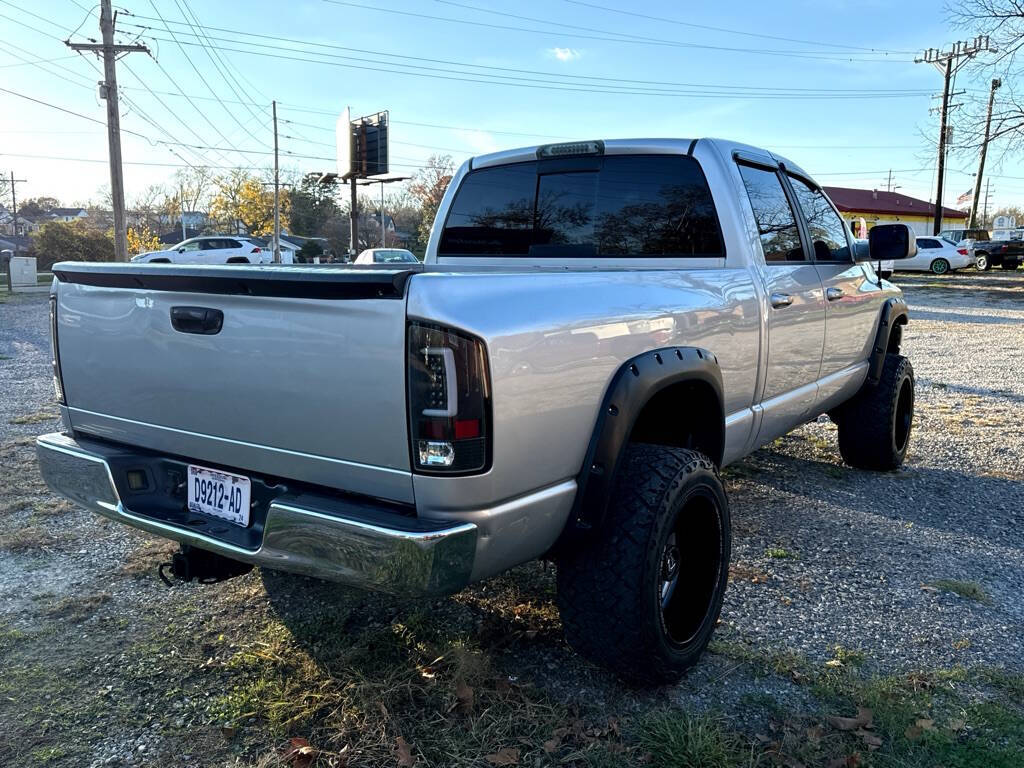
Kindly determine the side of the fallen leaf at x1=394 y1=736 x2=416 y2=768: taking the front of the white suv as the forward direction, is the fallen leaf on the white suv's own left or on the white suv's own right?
on the white suv's own left

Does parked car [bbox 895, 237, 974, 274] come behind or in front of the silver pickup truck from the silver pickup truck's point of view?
in front

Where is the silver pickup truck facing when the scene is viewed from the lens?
facing away from the viewer and to the right of the viewer

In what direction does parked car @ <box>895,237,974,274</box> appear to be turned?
to the viewer's left

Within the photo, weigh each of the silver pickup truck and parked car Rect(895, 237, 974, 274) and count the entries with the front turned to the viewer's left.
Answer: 1

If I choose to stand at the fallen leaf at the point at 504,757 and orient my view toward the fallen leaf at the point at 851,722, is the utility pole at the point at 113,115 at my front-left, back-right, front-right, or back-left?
back-left

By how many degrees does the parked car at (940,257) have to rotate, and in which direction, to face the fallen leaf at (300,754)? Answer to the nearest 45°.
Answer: approximately 90° to its left

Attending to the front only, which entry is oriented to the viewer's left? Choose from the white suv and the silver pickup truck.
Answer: the white suv

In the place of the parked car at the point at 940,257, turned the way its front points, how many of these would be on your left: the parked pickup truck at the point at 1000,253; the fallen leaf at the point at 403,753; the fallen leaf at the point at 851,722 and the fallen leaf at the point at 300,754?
3

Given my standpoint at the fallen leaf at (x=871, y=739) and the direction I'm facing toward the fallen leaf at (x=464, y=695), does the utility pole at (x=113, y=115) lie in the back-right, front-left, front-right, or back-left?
front-right

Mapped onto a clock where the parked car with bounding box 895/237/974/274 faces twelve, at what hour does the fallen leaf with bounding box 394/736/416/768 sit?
The fallen leaf is roughly at 9 o'clock from the parked car.

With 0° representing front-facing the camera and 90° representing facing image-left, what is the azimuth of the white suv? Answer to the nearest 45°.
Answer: approximately 90°

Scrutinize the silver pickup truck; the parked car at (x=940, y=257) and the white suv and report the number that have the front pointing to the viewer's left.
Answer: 2

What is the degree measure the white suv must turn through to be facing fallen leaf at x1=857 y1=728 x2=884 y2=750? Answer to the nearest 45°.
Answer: approximately 90° to its left

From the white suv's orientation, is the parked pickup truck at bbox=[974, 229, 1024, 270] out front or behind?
behind

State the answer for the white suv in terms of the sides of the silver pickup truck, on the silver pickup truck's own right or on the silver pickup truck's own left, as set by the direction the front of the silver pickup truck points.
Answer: on the silver pickup truck's own left
